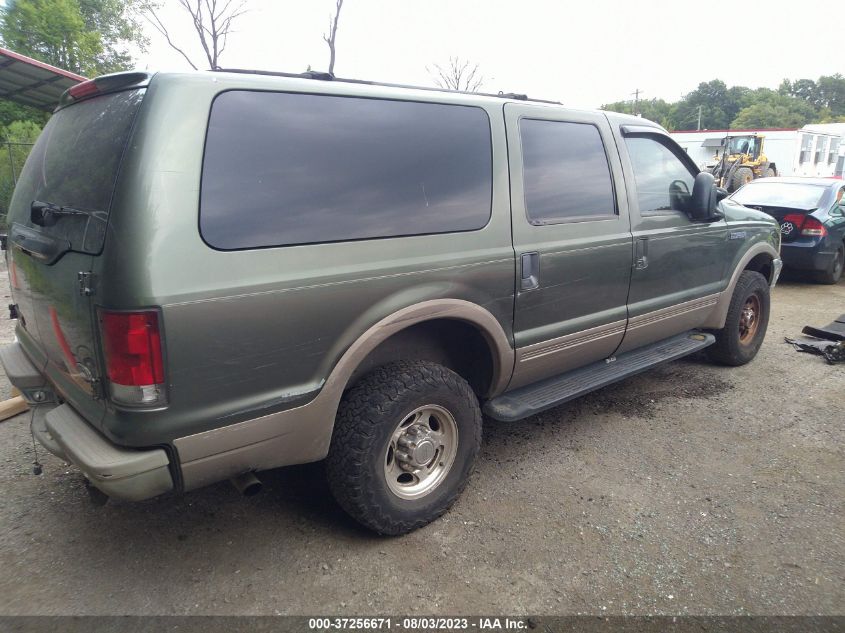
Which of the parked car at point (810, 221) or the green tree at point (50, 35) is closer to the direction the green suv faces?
the parked car

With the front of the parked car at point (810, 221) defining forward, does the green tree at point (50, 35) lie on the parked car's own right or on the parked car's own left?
on the parked car's own left

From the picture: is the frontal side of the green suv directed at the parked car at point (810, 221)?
yes

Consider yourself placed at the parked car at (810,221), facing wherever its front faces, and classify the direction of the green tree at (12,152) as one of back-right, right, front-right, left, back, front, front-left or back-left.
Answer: back-left

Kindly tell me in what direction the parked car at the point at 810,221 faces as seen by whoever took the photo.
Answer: facing away from the viewer and to the right of the viewer

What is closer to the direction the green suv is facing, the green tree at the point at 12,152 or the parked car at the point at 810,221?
the parked car

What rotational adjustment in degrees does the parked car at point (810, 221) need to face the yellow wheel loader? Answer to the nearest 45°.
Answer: approximately 45° to its left

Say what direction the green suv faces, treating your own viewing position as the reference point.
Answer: facing away from the viewer and to the right of the viewer
